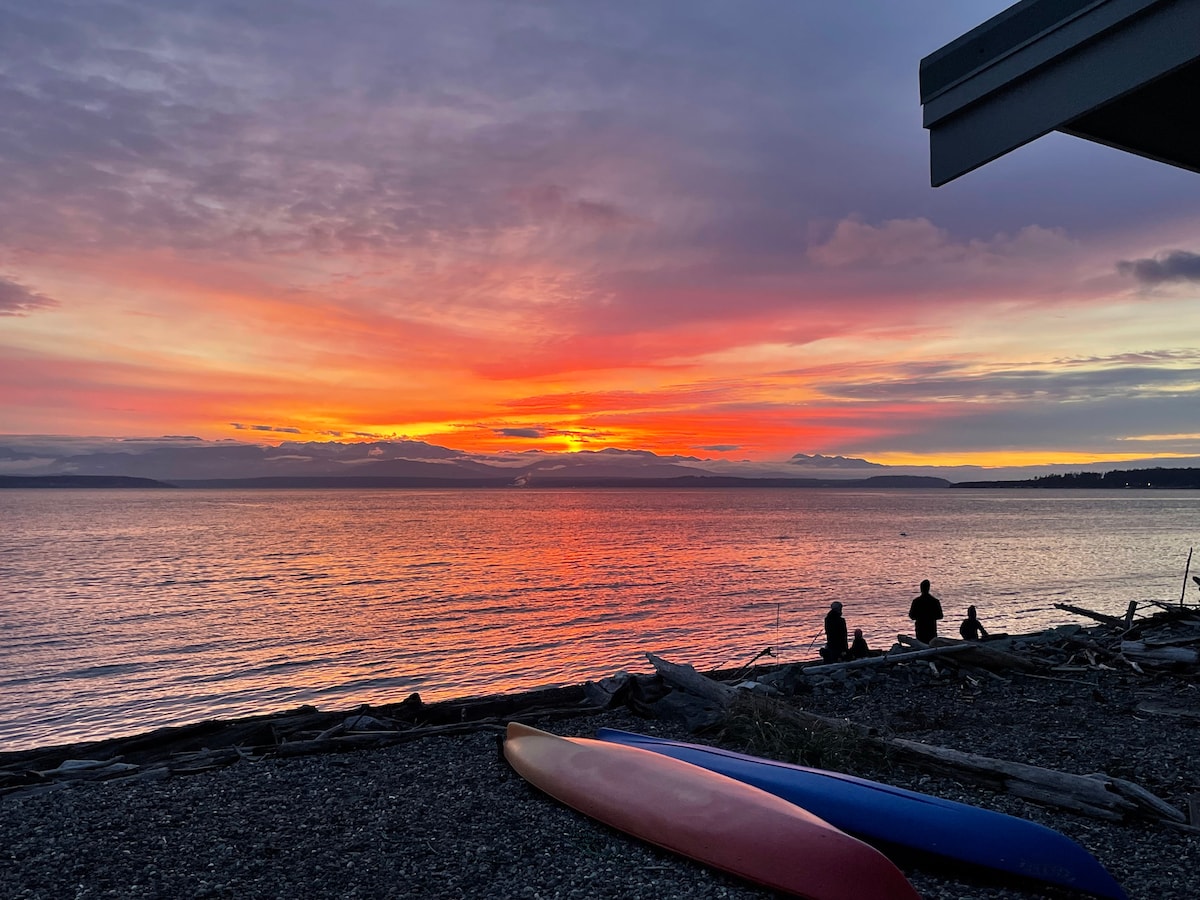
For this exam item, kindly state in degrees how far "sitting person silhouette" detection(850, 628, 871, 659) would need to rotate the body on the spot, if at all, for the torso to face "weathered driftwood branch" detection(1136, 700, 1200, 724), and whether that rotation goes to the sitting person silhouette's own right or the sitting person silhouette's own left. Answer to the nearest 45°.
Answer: approximately 135° to the sitting person silhouette's own right

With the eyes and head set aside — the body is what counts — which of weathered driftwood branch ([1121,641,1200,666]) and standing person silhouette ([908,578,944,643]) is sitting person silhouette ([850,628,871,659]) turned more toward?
the standing person silhouette

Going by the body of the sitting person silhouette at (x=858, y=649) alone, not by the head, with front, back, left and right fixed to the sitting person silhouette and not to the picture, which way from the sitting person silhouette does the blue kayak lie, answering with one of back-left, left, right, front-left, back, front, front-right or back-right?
back

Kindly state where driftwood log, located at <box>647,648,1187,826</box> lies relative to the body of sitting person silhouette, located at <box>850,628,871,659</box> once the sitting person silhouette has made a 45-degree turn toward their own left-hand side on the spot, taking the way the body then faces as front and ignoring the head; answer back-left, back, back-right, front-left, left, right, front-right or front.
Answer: back-left

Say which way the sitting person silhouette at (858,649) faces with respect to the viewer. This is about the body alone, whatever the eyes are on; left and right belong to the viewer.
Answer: facing away from the viewer

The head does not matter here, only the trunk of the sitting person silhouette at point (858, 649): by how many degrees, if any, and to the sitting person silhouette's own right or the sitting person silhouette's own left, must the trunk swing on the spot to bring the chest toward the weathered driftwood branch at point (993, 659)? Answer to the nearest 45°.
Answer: approximately 135° to the sitting person silhouette's own right

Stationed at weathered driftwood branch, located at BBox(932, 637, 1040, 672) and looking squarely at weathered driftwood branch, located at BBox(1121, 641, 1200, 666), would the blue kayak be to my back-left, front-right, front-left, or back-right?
back-right

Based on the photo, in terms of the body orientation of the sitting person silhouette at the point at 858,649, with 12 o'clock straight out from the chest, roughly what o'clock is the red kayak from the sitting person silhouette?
The red kayak is roughly at 6 o'clock from the sitting person silhouette.

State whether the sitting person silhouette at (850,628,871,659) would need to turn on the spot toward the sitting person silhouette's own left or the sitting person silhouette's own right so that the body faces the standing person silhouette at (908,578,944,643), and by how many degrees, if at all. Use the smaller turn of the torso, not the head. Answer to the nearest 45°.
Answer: approximately 45° to the sitting person silhouette's own right
